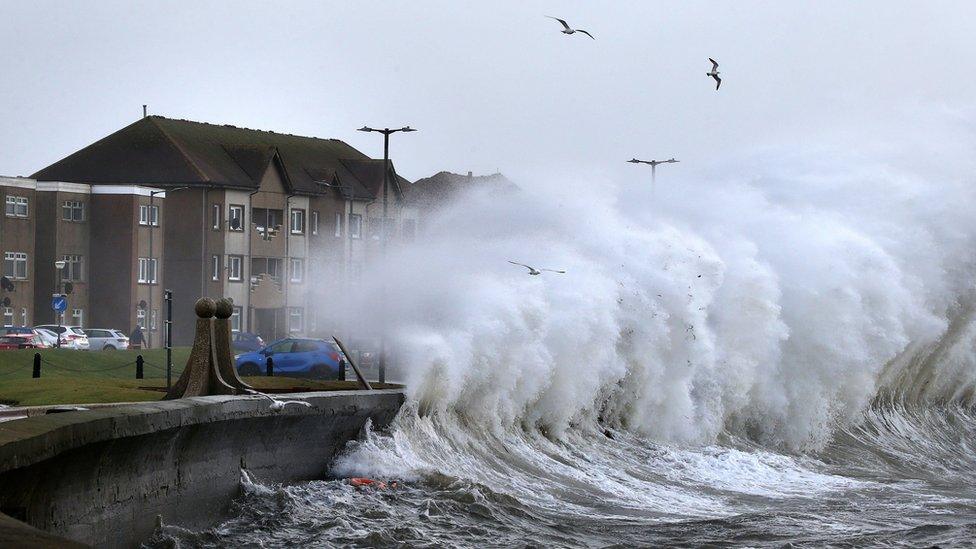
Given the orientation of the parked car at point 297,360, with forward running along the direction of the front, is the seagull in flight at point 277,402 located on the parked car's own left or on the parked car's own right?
on the parked car's own left

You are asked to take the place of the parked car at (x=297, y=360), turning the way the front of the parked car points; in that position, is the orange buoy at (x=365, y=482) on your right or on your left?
on your left

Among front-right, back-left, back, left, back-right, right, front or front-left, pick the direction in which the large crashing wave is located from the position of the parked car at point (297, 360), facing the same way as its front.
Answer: back-left

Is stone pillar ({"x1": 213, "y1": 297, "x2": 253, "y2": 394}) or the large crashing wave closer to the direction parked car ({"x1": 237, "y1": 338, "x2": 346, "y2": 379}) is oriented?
the stone pillar

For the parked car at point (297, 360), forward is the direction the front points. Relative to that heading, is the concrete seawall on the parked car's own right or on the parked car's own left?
on the parked car's own left

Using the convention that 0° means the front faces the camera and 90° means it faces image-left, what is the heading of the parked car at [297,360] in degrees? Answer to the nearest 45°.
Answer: approximately 90°

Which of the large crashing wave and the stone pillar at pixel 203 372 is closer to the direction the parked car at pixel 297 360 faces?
the stone pillar

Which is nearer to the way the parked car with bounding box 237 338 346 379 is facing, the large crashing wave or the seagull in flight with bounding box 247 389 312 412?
the seagull in flight

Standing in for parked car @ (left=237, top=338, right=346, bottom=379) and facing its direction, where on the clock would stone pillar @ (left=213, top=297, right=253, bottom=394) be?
The stone pillar is roughly at 9 o'clock from the parked car.

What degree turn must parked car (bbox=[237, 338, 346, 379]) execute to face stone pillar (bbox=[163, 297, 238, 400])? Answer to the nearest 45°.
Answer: approximately 90° to its left

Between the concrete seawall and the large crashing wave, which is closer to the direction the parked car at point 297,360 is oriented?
the concrete seawall
